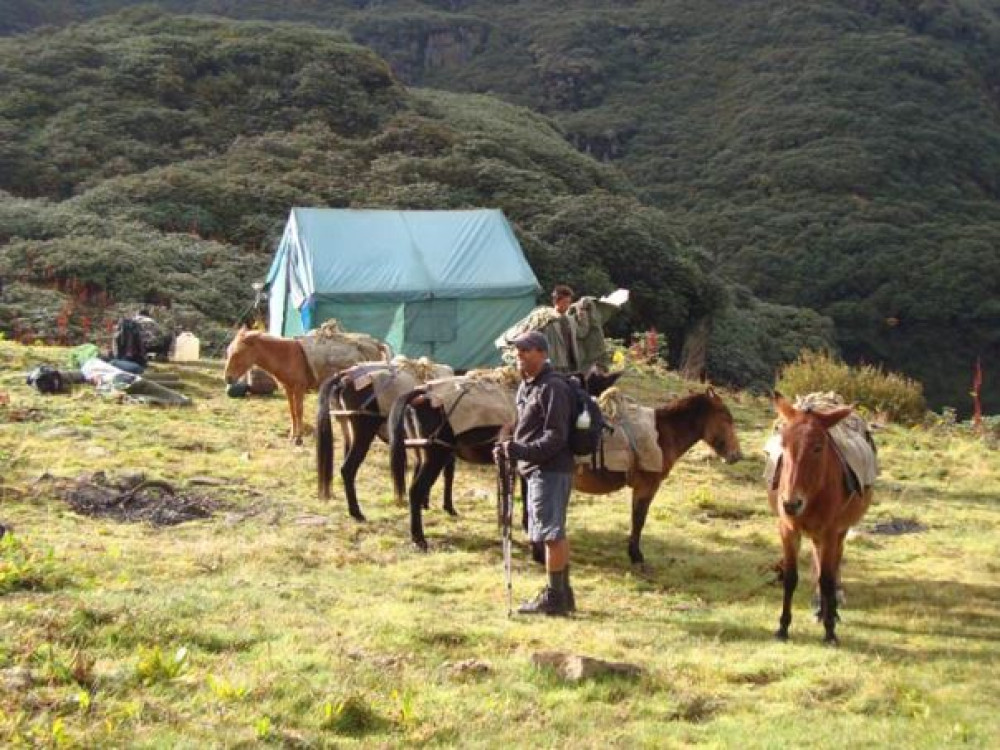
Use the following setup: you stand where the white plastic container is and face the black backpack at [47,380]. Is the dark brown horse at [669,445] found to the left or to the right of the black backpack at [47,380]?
left

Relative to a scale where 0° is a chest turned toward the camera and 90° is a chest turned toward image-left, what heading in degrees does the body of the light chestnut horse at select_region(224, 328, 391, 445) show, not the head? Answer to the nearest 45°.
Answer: approximately 90°

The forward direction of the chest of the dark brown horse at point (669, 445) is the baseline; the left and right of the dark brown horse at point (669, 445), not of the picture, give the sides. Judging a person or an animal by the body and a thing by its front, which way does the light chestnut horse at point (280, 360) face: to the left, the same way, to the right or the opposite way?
the opposite way

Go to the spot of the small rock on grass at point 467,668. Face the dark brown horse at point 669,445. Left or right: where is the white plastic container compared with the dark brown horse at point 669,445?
left

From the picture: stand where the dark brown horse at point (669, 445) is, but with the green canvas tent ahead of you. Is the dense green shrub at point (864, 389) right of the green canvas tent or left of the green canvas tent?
right

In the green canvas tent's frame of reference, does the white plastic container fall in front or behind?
in front
